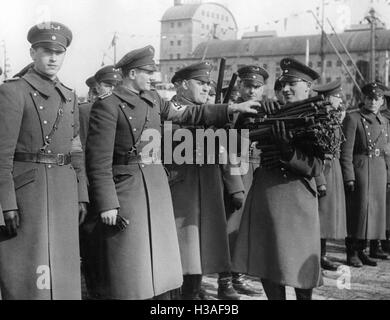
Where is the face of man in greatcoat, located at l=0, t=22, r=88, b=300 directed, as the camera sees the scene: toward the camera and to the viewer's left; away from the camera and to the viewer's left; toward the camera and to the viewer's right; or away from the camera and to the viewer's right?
toward the camera and to the viewer's right

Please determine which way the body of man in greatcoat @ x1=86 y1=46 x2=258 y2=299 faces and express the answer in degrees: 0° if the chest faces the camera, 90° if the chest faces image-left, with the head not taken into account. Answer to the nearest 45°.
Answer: approximately 315°

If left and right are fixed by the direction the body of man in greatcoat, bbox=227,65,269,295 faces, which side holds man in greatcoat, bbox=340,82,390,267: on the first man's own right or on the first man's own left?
on the first man's own left

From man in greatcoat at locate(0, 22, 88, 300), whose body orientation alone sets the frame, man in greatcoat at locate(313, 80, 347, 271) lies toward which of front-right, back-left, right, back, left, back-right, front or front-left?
left

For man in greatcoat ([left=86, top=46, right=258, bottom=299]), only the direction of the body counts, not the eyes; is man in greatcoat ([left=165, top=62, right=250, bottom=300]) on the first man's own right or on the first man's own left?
on the first man's own left

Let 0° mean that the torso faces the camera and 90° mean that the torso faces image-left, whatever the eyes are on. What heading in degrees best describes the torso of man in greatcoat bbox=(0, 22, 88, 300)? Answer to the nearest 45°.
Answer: approximately 315°

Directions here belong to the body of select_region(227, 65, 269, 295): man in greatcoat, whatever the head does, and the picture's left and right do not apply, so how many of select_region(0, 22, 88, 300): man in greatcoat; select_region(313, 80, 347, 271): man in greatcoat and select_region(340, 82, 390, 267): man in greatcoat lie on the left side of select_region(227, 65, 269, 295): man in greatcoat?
2

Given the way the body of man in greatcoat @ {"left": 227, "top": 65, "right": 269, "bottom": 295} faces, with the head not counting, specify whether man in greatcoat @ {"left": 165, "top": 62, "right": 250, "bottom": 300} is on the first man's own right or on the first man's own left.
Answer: on the first man's own right

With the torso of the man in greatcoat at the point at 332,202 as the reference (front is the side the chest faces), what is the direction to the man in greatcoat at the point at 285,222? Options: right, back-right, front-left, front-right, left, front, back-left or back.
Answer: front-right

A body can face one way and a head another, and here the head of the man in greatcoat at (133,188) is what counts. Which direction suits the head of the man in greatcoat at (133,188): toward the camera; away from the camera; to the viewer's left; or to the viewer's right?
to the viewer's right

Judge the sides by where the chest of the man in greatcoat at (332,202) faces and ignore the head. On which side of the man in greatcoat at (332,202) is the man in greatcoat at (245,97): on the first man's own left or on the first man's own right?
on the first man's own right

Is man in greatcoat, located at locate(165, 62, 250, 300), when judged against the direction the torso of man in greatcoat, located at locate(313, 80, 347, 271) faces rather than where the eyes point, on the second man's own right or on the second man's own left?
on the second man's own right
